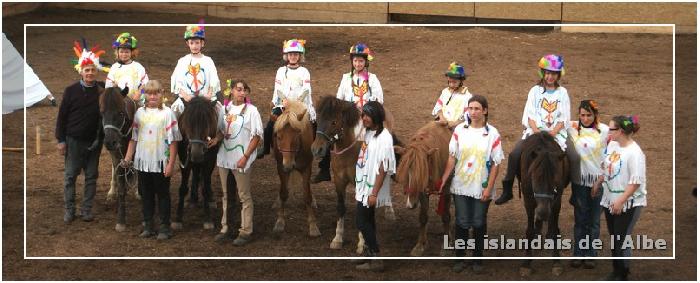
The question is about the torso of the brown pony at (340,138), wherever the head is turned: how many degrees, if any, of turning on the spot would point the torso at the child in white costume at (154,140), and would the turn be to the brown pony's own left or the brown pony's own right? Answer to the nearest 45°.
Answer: approximately 45° to the brown pony's own right

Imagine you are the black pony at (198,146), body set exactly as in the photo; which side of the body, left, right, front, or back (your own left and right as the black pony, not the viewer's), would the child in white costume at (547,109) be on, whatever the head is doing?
left

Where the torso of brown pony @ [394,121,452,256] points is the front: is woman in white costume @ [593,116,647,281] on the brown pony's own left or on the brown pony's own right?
on the brown pony's own left

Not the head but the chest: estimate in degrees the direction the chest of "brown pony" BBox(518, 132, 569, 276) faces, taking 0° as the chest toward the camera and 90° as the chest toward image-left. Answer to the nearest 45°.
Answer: approximately 0°

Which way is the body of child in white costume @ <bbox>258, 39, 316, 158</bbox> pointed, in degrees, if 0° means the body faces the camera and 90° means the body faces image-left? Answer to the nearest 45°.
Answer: approximately 0°

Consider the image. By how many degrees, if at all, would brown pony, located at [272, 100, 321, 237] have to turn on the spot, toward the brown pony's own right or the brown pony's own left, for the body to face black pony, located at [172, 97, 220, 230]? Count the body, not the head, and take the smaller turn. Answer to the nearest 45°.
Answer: approximately 90° to the brown pony's own right
